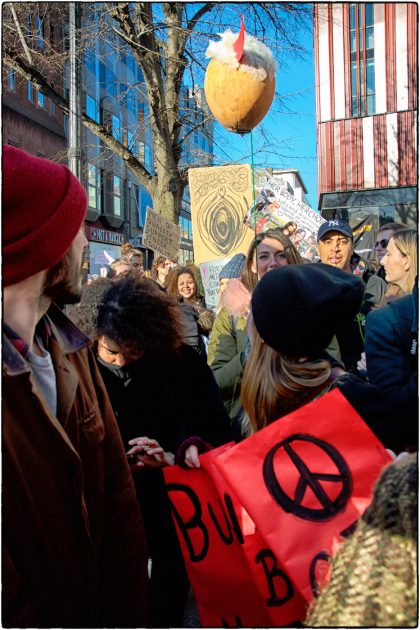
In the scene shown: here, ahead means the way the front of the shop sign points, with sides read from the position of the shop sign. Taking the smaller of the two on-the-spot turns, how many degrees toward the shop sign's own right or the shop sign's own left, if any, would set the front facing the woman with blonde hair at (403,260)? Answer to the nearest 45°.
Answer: approximately 45° to the shop sign's own right

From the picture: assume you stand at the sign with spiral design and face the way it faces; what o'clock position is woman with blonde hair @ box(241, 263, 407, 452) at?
The woman with blonde hair is roughly at 12 o'clock from the sign with spiral design.

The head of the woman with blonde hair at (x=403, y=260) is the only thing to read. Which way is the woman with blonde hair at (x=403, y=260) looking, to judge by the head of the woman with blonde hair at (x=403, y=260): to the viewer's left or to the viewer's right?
to the viewer's left

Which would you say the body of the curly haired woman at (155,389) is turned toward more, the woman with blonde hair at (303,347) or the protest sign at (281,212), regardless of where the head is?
the woman with blonde hair

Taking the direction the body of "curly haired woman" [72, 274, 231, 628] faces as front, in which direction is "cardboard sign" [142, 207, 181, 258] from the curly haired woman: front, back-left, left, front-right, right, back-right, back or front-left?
back-right

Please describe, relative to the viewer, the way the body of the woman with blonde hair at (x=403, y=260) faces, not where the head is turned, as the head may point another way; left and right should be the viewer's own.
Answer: facing to the left of the viewer

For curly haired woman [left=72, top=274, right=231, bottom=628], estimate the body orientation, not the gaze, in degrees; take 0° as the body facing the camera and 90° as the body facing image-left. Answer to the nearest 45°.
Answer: approximately 45°

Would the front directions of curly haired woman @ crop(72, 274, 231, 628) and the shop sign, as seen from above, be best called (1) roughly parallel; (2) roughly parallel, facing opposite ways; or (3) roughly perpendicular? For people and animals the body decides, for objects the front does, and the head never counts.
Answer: roughly perpendicular

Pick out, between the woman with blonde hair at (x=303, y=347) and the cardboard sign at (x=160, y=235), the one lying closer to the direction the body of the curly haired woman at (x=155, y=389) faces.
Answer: the woman with blonde hair

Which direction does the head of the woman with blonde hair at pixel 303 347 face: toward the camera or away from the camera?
away from the camera
